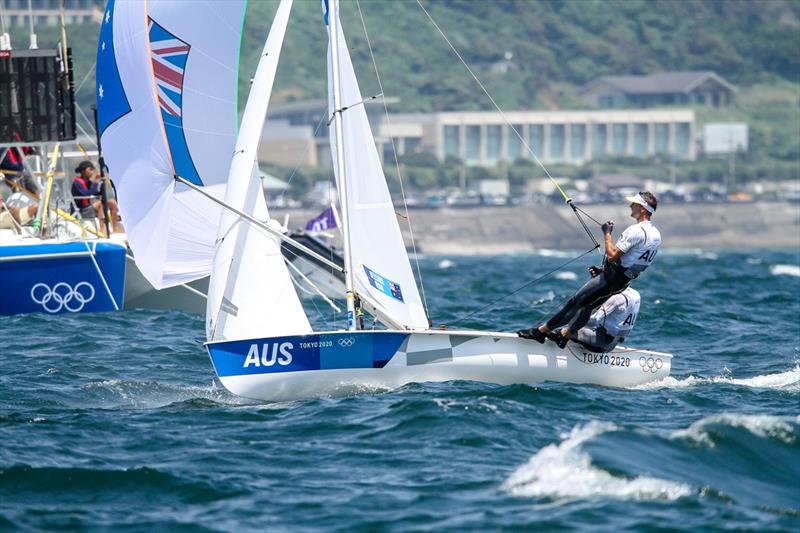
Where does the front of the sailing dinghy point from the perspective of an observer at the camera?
facing to the left of the viewer

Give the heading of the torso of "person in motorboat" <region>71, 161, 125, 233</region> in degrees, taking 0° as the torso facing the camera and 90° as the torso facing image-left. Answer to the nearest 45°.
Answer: approximately 315°

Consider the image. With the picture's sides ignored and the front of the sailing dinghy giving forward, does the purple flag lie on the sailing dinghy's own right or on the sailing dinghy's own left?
on the sailing dinghy's own right

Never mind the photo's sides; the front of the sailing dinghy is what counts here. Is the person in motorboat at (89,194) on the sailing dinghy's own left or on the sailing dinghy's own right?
on the sailing dinghy's own right

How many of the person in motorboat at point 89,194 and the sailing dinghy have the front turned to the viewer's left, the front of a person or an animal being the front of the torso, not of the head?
1

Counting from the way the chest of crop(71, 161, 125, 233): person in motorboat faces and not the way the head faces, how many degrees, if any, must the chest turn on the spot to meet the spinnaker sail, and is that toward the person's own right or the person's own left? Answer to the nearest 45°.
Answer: approximately 45° to the person's own right
